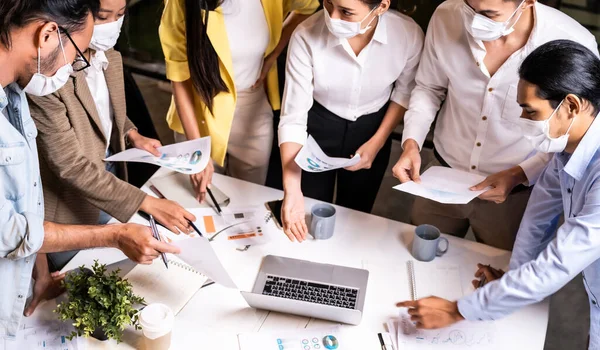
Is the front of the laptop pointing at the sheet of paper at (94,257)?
no
